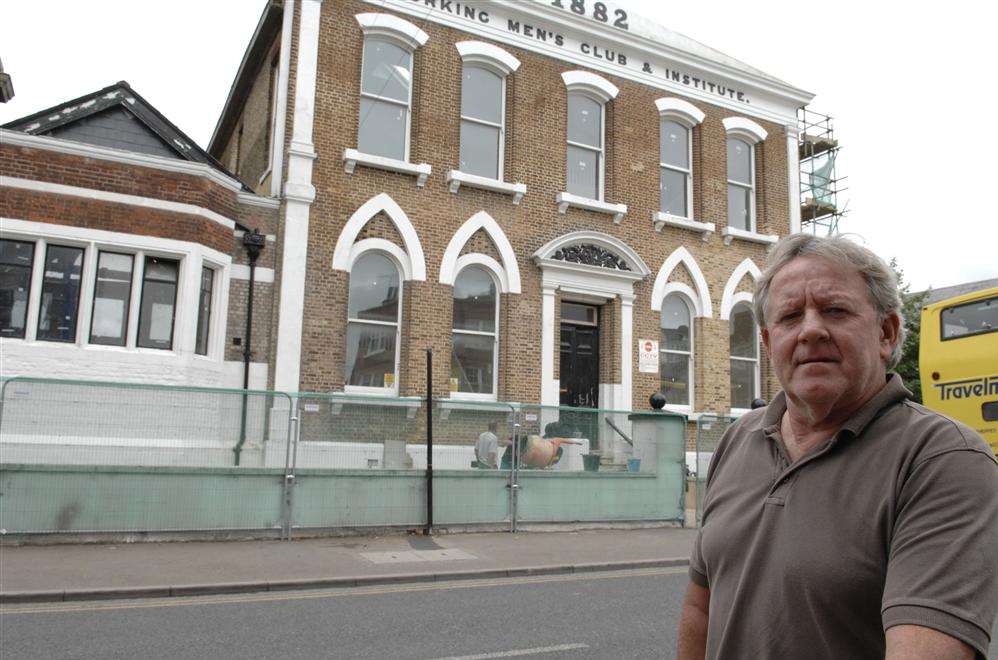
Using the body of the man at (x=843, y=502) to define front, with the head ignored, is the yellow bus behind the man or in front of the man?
behind

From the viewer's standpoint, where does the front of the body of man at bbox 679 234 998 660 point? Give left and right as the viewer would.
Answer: facing the viewer and to the left of the viewer

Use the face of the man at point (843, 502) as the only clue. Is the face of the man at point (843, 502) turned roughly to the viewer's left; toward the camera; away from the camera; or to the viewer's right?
toward the camera

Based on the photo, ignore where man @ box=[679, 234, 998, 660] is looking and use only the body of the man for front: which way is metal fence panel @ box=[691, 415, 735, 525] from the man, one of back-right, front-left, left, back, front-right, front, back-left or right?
back-right

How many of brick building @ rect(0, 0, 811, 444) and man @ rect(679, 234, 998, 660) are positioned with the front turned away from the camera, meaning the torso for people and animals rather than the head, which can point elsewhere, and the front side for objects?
0

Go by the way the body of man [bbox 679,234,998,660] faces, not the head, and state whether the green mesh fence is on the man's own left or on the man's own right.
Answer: on the man's own right

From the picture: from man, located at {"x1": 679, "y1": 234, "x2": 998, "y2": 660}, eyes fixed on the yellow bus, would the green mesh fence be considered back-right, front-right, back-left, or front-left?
front-left

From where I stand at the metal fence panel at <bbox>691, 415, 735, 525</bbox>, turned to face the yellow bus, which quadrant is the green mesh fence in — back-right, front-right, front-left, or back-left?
back-right
